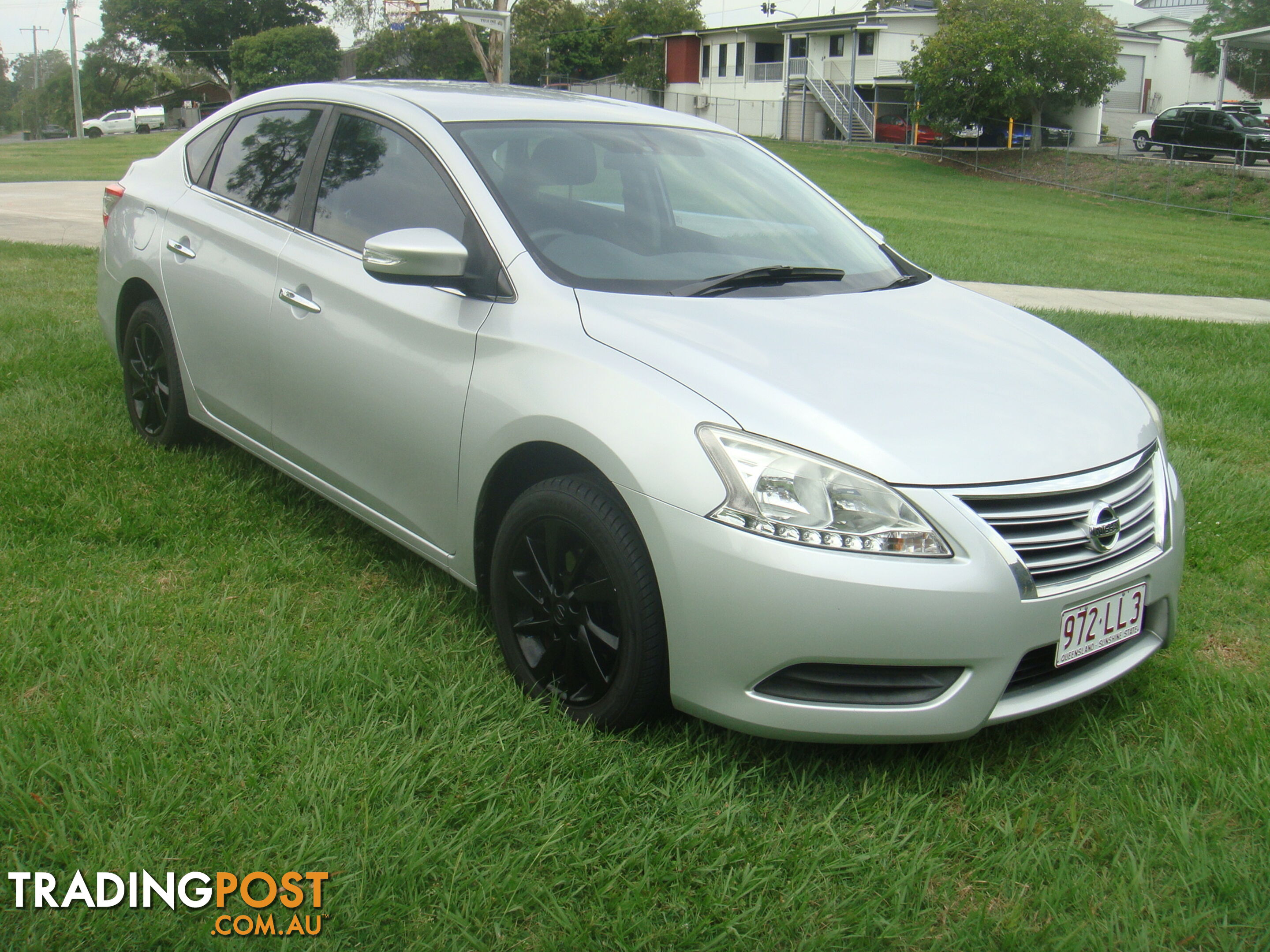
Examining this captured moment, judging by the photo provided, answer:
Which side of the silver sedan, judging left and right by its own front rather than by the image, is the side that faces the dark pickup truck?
left

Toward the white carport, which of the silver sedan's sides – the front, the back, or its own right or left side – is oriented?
left

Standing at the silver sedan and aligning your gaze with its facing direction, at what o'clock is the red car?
The red car is roughly at 8 o'clock from the silver sedan.

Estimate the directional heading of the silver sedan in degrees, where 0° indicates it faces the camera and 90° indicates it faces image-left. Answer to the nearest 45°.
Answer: approximately 315°

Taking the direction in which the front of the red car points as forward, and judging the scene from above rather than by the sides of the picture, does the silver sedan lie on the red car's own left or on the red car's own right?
on the red car's own right

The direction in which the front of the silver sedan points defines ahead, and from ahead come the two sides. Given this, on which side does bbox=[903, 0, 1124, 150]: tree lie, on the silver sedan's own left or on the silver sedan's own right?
on the silver sedan's own left
